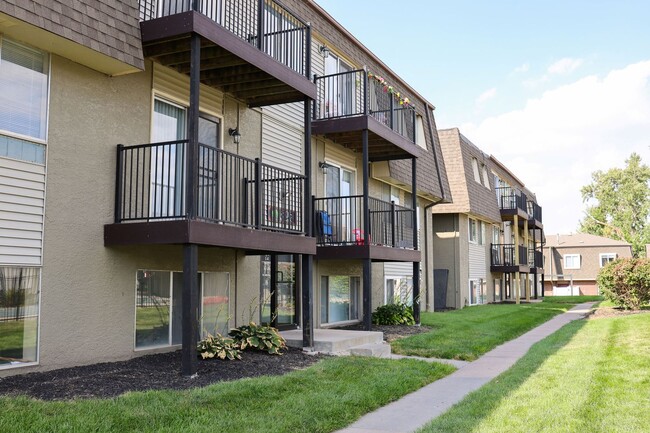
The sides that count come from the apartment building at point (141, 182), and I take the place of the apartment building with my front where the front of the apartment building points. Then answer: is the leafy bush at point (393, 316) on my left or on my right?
on my left

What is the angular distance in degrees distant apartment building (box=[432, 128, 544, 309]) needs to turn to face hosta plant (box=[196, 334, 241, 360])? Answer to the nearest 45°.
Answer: approximately 45° to its right

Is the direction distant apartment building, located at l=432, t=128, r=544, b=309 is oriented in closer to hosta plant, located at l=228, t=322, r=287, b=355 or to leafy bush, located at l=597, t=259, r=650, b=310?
the leafy bush

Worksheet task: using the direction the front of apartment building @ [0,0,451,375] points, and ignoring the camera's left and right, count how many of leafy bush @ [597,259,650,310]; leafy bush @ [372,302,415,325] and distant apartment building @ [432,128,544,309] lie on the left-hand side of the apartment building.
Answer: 3

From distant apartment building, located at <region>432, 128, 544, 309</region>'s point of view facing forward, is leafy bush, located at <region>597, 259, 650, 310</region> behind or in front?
in front

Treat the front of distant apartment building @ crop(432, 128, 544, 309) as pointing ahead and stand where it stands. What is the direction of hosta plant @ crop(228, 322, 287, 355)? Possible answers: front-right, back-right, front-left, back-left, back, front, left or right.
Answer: front-right

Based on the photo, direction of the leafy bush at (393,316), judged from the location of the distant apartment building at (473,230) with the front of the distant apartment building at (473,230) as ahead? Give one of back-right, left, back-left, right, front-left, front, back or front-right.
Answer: front-right

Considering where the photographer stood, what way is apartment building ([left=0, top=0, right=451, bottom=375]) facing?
facing the viewer and to the right of the viewer

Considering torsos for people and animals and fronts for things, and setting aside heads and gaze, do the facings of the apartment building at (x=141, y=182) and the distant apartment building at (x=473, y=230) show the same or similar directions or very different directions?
same or similar directions

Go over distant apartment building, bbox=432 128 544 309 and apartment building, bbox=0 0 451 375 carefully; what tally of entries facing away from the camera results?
0
